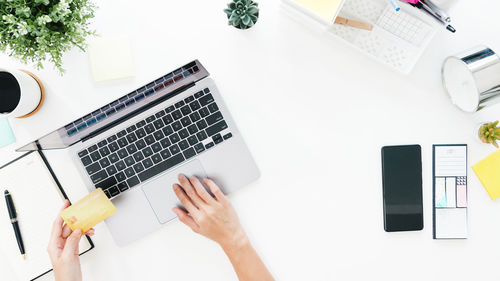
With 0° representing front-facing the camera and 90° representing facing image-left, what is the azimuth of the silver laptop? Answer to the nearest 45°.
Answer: approximately 315°

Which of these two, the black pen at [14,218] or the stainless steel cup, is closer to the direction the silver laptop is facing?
the stainless steel cup
